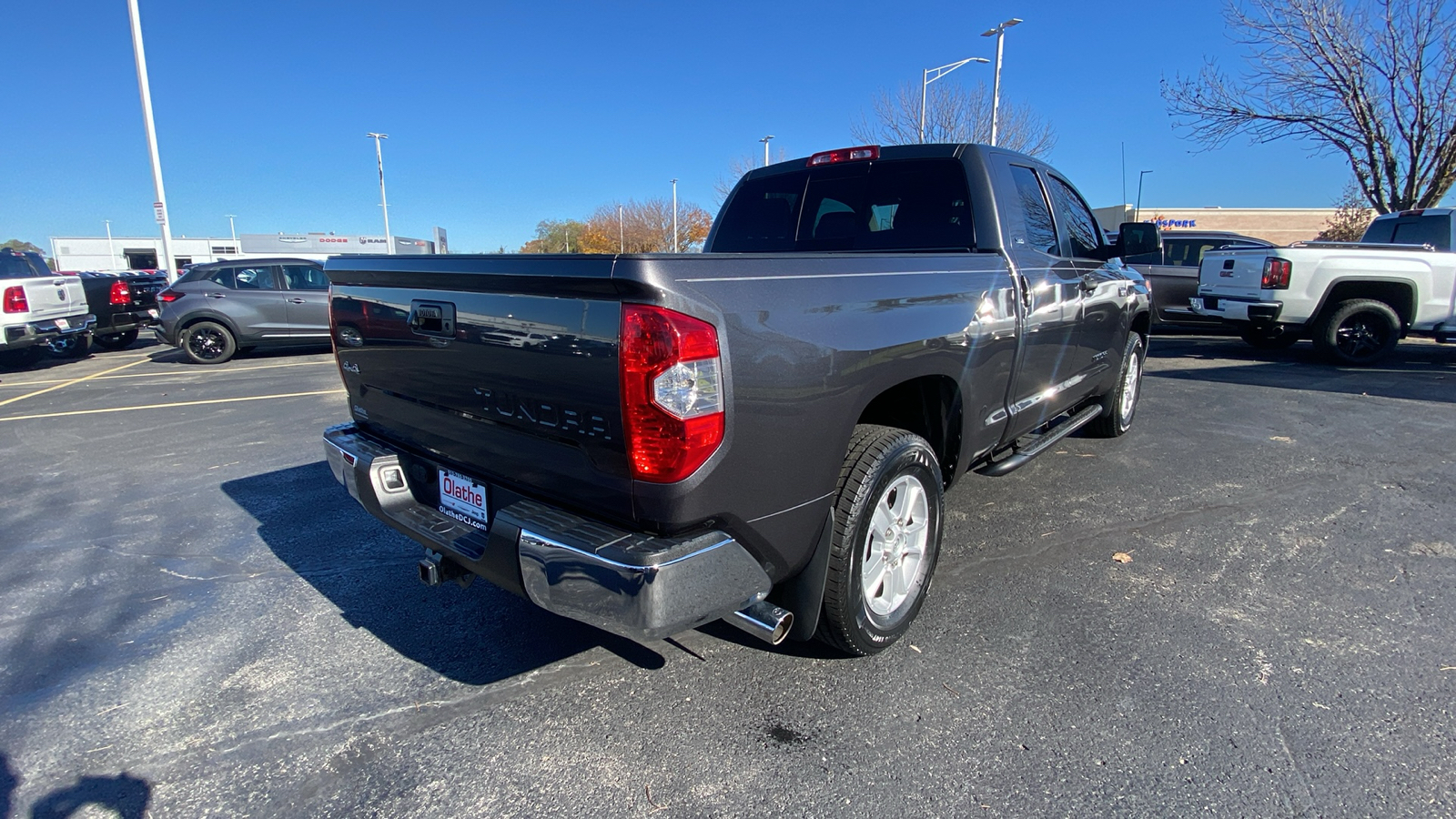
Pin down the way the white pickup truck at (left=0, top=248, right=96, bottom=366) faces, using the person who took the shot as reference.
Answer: facing away from the viewer and to the left of the viewer

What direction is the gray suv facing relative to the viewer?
to the viewer's right

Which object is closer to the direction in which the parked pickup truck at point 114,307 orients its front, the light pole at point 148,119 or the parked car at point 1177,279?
the light pole

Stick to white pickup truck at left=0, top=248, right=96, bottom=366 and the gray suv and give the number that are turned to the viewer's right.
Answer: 1

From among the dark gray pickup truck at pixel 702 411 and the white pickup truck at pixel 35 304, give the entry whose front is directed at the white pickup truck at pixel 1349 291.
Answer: the dark gray pickup truck

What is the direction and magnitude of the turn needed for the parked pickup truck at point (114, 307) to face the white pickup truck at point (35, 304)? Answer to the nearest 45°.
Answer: approximately 135° to its left

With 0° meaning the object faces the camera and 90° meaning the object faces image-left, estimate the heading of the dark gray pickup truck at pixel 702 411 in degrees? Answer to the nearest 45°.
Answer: approximately 225°

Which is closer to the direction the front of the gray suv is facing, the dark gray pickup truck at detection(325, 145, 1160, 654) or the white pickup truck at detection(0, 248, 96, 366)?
the dark gray pickup truck

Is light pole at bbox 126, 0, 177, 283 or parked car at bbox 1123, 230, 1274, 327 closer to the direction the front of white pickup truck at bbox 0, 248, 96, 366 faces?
the light pole

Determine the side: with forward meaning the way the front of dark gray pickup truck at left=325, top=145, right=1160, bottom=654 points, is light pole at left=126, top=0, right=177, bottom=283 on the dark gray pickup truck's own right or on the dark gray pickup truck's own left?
on the dark gray pickup truck's own left

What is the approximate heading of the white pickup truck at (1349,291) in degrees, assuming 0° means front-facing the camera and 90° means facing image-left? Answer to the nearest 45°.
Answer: approximately 225°

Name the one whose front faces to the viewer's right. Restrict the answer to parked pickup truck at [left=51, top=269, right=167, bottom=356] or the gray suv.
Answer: the gray suv

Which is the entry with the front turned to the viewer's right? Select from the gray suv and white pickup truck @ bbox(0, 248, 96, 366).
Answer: the gray suv

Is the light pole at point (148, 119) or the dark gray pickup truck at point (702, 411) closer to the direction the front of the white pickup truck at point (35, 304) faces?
the light pole

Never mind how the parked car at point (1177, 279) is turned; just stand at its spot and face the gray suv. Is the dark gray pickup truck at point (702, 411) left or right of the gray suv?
left

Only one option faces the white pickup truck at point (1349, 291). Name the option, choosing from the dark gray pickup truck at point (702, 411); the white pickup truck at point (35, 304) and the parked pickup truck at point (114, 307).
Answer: the dark gray pickup truck

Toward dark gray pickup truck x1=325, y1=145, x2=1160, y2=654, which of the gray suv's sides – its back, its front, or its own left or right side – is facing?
right

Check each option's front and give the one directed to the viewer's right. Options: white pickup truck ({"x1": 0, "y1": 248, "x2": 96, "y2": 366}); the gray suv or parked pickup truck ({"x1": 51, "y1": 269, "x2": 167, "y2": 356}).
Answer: the gray suv
